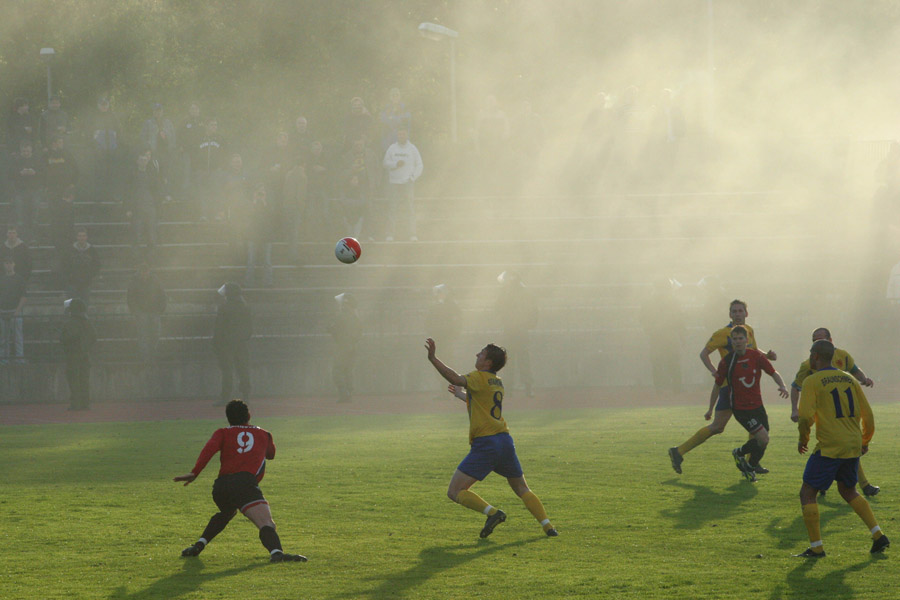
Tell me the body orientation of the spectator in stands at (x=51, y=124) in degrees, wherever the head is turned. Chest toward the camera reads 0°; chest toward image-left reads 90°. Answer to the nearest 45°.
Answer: approximately 0°

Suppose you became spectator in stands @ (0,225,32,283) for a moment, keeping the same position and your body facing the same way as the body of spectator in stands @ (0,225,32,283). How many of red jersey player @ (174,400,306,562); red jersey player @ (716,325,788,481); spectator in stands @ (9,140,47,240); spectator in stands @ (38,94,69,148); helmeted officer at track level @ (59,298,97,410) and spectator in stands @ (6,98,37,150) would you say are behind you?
3

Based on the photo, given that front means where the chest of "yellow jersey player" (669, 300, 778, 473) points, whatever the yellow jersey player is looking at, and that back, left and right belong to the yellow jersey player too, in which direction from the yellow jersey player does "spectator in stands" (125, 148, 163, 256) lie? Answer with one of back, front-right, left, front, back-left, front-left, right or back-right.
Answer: back

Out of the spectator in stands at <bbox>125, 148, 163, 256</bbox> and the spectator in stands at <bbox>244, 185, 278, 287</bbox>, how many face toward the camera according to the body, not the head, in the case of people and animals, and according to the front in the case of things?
2

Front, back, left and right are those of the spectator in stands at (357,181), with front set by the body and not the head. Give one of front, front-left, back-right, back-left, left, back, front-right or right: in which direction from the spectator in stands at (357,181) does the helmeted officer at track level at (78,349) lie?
front-right

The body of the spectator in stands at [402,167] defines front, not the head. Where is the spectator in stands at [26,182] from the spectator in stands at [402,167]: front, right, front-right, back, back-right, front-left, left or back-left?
right

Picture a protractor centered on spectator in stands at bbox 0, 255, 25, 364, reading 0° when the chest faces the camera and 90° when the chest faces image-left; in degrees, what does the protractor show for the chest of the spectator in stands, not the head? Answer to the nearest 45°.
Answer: approximately 0°

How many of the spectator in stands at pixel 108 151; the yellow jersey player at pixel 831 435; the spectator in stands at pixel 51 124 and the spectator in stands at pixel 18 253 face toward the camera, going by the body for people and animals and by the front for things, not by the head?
3
